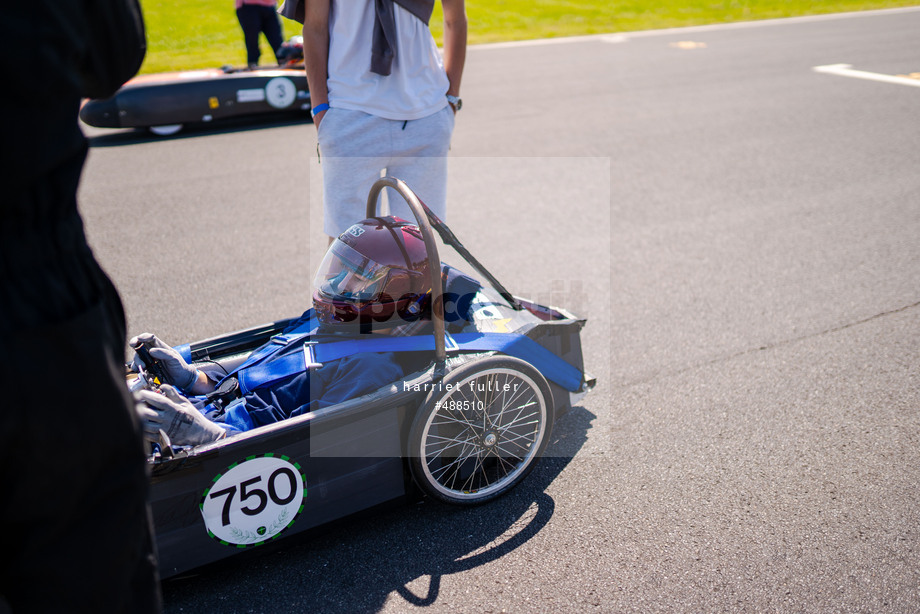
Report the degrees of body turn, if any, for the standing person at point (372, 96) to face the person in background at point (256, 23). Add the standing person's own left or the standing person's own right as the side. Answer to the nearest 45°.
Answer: approximately 180°

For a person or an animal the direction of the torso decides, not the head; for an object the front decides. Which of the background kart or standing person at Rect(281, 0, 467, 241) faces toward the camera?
the standing person

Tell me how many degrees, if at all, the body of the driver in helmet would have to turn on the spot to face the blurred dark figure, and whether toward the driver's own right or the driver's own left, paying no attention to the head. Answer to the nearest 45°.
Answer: approximately 45° to the driver's own left

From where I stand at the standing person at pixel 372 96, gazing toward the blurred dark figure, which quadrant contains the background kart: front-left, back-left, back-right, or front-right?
back-right

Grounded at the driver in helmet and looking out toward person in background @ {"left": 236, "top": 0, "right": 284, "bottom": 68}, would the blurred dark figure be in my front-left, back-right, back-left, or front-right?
back-left

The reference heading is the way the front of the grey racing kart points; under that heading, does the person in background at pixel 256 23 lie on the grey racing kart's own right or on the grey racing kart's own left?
on the grey racing kart's own right

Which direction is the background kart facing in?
to the viewer's left

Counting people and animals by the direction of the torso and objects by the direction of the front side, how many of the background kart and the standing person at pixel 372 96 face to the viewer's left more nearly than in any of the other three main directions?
1

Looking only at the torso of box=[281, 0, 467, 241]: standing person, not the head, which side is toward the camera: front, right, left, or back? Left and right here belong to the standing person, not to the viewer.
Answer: front

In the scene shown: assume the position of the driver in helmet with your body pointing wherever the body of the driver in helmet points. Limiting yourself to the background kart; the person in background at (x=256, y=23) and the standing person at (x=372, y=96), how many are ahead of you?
0

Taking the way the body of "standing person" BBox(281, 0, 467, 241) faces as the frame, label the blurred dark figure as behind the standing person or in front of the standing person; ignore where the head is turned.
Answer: in front

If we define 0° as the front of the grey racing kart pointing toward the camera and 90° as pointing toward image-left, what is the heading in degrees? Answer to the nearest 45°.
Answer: approximately 45°

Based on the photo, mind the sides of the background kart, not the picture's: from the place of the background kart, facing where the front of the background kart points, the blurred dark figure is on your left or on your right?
on your left

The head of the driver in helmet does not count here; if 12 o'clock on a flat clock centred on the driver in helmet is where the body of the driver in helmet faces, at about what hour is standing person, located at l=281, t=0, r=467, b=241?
The standing person is roughly at 5 o'clock from the driver in helmet.

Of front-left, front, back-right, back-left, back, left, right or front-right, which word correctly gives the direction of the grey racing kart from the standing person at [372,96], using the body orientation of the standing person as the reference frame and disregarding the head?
front

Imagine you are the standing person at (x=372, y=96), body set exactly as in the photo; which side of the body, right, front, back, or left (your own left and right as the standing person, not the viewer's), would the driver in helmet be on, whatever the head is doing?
front

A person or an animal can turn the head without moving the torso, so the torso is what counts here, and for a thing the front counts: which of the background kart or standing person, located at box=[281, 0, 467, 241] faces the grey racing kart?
the standing person

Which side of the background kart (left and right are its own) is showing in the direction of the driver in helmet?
left
